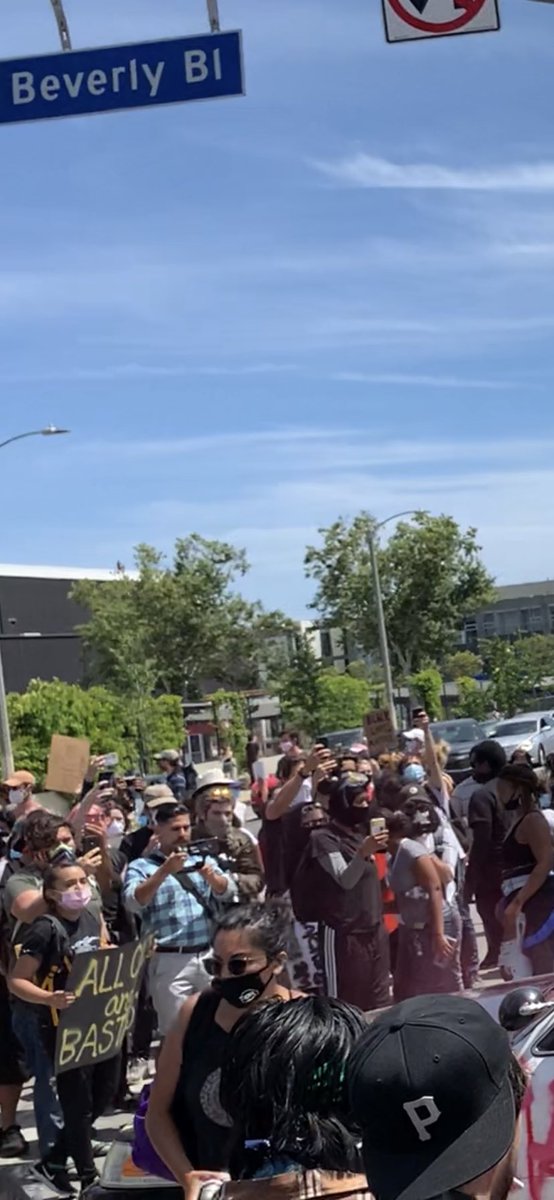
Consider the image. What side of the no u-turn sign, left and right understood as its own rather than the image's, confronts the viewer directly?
front

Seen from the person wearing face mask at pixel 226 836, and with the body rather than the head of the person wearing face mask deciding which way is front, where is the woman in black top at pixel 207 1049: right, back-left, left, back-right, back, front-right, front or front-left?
front-right

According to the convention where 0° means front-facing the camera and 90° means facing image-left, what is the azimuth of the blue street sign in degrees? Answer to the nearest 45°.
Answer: approximately 0°

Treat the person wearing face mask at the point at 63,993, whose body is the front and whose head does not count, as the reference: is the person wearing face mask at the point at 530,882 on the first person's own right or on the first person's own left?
on the first person's own left

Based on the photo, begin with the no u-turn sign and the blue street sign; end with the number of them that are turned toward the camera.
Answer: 2

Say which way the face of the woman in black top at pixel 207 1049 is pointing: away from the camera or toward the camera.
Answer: toward the camera

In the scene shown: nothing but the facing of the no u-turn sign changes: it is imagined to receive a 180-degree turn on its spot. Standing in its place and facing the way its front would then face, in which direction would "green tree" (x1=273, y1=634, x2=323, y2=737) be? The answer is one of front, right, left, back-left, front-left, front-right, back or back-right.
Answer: front

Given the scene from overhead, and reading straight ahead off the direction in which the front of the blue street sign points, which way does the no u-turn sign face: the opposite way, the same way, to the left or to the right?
the same way

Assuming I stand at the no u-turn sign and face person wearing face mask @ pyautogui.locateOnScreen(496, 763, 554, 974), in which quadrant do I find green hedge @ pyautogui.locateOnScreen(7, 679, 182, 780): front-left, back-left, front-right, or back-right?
front-left

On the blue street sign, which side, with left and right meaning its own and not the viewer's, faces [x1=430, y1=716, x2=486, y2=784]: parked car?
back

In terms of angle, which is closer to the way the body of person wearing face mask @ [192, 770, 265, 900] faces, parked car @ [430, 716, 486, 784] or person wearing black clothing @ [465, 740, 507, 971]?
the person wearing black clothing

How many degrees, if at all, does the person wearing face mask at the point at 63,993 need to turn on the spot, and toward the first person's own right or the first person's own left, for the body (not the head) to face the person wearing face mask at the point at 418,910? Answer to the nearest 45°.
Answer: approximately 90° to the first person's own left

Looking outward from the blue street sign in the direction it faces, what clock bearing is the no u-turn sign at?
The no u-turn sign is roughly at 10 o'clock from the blue street sign.

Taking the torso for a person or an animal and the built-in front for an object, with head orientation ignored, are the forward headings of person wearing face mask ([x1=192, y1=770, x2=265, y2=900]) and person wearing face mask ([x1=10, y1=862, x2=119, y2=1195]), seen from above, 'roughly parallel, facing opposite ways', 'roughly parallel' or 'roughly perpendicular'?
roughly parallel

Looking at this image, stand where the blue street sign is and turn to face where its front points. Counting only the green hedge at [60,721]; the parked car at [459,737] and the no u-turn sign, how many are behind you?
2
